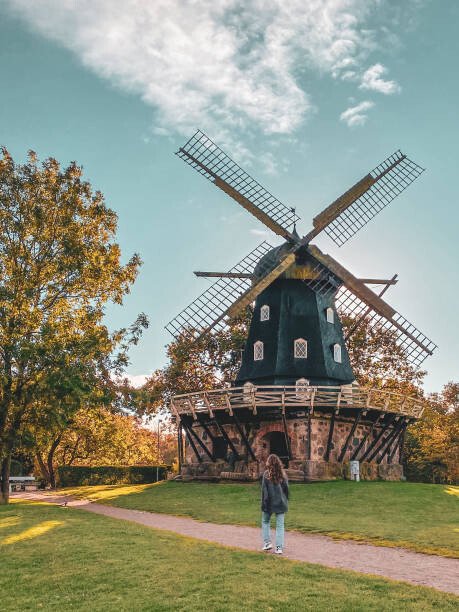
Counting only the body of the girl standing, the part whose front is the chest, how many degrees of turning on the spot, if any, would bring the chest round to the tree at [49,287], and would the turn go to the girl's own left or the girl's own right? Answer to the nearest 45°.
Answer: approximately 45° to the girl's own left

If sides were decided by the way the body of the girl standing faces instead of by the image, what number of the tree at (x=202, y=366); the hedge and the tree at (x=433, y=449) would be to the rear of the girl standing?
0

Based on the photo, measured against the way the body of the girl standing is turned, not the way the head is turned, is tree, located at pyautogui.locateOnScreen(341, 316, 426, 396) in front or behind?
in front

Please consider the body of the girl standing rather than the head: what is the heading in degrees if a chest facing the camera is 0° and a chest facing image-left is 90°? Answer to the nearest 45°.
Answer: approximately 180°

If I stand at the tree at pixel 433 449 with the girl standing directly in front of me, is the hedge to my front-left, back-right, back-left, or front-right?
front-right

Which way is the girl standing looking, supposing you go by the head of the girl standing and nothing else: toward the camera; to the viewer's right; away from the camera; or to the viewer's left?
away from the camera

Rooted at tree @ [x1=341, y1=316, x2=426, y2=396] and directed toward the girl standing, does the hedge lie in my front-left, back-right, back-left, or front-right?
front-right

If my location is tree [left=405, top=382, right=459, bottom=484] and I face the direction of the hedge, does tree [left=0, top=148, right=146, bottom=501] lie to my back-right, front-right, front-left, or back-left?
front-left

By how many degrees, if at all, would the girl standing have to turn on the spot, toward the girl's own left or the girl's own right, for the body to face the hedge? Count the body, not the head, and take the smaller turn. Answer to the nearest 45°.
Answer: approximately 45° to the girl's own left

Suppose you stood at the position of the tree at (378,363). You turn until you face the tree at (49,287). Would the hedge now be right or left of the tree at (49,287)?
right

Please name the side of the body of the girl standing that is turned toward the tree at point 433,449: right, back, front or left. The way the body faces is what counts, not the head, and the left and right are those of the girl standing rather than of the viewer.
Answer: front

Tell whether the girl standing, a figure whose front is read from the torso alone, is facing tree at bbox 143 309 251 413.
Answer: yes
